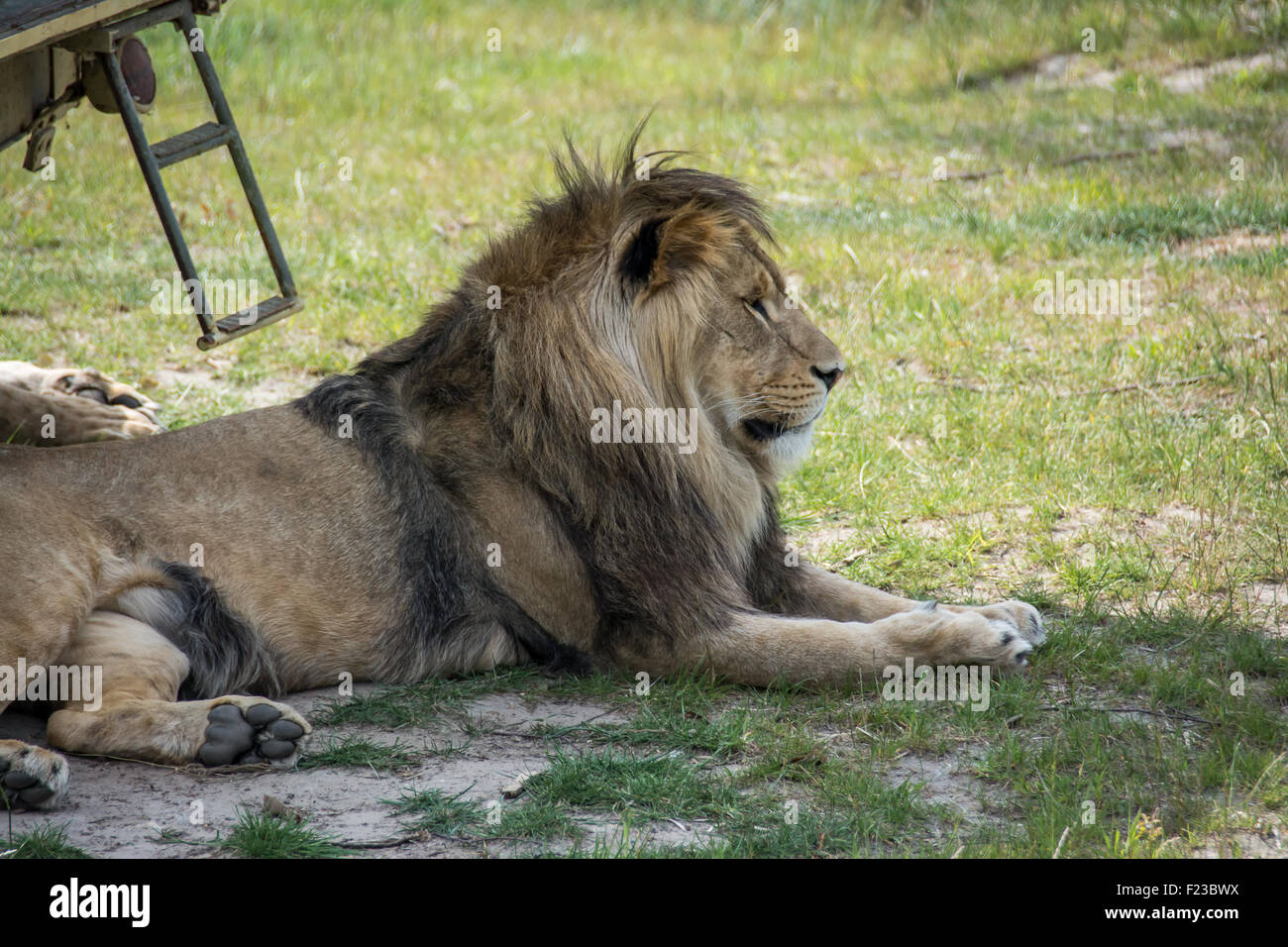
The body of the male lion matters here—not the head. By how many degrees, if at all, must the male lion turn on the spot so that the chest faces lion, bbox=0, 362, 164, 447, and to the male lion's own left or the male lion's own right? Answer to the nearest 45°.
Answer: approximately 135° to the male lion's own left

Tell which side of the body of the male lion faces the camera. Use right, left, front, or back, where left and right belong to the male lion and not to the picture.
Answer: right
